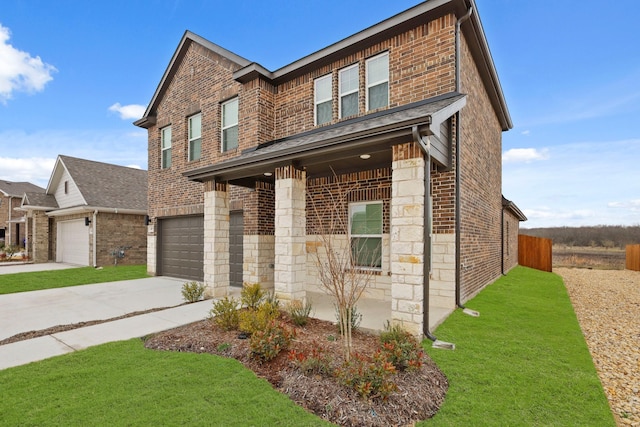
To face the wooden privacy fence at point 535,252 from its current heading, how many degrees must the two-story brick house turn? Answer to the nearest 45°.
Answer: approximately 180°

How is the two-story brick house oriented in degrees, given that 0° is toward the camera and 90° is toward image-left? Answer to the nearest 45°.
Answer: approximately 45°

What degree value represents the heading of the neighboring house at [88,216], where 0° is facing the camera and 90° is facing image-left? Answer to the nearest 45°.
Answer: approximately 45°

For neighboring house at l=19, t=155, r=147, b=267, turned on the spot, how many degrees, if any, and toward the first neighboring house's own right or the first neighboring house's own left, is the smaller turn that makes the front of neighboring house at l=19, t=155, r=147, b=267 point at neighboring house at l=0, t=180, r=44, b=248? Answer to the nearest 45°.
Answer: approximately 135° to the first neighboring house's own right

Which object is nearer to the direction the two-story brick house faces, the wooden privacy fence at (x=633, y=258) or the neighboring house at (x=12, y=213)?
the neighboring house

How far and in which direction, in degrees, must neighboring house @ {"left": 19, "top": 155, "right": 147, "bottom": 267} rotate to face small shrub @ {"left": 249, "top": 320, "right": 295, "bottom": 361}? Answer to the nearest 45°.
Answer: approximately 45° to its left

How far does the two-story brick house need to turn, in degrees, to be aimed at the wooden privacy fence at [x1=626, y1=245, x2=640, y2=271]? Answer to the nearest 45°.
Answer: approximately 180°

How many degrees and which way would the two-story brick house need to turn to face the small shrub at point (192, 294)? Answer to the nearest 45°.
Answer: approximately 45° to its right
